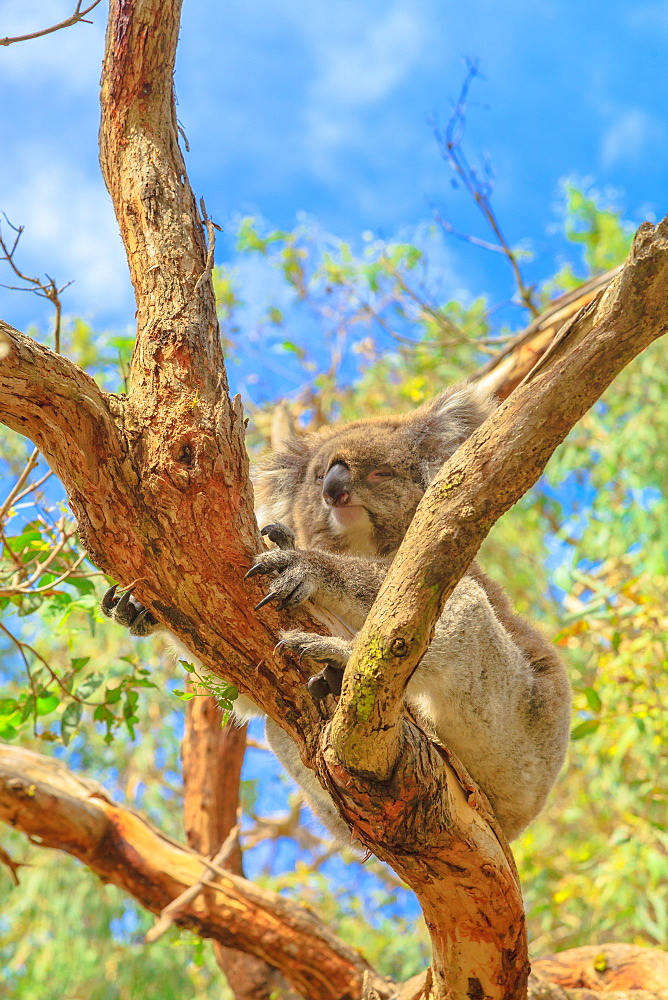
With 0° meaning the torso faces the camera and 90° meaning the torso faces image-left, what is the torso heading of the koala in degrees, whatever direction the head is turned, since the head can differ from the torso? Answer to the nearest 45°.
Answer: approximately 45°
